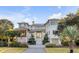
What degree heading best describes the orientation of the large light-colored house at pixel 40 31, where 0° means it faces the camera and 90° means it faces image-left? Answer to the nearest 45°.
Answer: approximately 0°

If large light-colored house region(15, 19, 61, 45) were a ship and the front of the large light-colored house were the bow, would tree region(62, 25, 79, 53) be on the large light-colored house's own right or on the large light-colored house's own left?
on the large light-colored house's own left

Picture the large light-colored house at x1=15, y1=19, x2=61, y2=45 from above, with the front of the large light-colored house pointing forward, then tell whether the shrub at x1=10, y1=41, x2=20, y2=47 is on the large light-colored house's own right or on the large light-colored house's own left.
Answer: on the large light-colored house's own right

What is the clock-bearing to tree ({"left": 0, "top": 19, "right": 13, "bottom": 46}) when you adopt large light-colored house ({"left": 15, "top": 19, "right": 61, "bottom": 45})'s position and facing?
The tree is roughly at 3 o'clock from the large light-colored house.
